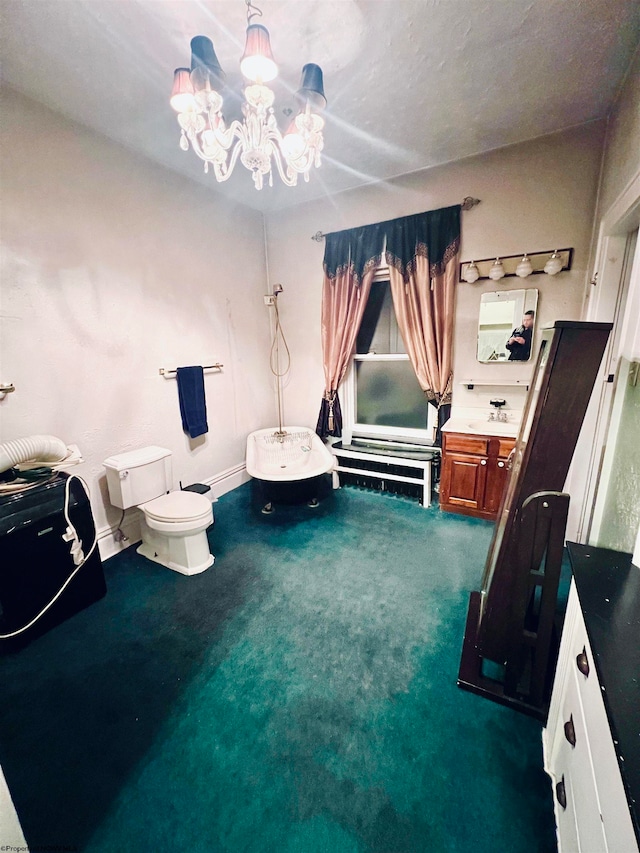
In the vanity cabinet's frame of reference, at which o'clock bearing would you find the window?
The window is roughly at 4 o'clock from the vanity cabinet.

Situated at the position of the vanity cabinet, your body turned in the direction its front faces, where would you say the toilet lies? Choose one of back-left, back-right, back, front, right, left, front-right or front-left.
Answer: front-right

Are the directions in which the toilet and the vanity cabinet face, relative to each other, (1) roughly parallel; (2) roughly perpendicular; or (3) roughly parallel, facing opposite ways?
roughly perpendicular

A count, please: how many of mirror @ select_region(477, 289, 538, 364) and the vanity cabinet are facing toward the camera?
2

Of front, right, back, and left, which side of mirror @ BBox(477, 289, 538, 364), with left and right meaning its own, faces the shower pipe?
right

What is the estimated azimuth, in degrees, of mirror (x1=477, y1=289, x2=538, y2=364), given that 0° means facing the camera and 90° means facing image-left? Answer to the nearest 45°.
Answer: approximately 0°

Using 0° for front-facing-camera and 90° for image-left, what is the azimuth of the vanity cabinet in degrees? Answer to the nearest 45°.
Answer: approximately 0°

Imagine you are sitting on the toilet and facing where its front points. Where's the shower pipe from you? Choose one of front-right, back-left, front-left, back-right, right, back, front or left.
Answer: left

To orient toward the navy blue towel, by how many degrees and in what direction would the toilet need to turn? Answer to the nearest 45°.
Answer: approximately 90° to its left

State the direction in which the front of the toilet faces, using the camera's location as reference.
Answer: facing the viewer and to the right of the viewer
